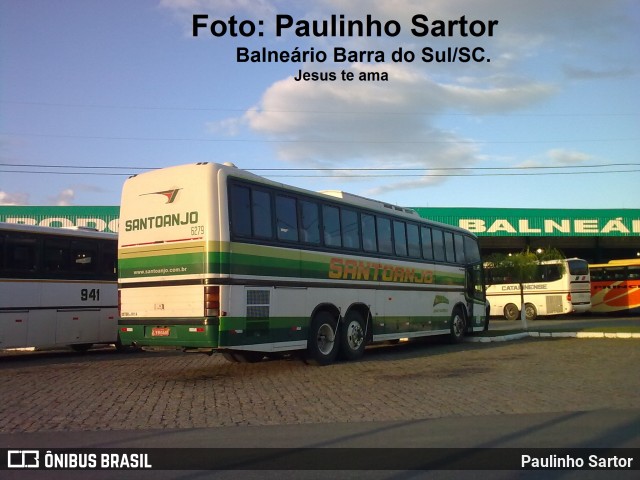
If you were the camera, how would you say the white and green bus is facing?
facing away from the viewer and to the right of the viewer

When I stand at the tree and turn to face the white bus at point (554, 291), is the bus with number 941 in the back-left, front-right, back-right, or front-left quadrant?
back-left

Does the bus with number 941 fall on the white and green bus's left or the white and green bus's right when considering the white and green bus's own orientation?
on its left

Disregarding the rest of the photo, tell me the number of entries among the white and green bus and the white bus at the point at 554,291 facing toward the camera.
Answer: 0

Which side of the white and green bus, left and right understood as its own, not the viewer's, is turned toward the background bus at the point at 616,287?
front

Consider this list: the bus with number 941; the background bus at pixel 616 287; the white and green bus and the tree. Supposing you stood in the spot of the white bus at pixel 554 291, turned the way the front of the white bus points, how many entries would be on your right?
1

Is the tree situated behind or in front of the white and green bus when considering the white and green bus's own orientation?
in front

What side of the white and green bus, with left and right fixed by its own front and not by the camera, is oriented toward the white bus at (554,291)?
front
